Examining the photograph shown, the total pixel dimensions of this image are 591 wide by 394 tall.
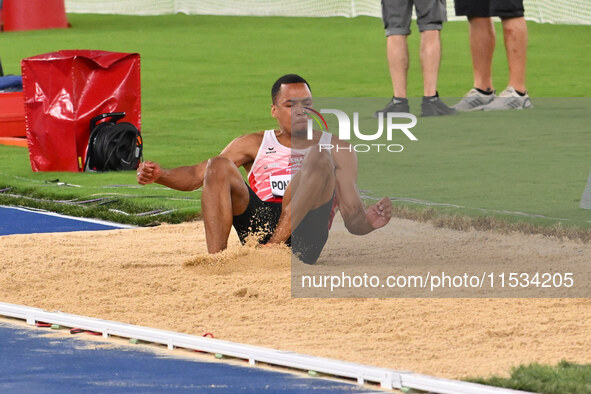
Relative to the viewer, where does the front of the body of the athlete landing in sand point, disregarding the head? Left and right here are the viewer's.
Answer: facing the viewer

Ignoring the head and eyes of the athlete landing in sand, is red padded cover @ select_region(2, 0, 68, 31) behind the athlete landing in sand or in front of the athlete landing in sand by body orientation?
behind

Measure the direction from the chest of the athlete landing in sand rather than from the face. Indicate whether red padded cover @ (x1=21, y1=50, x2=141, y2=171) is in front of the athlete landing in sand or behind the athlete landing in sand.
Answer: behind
